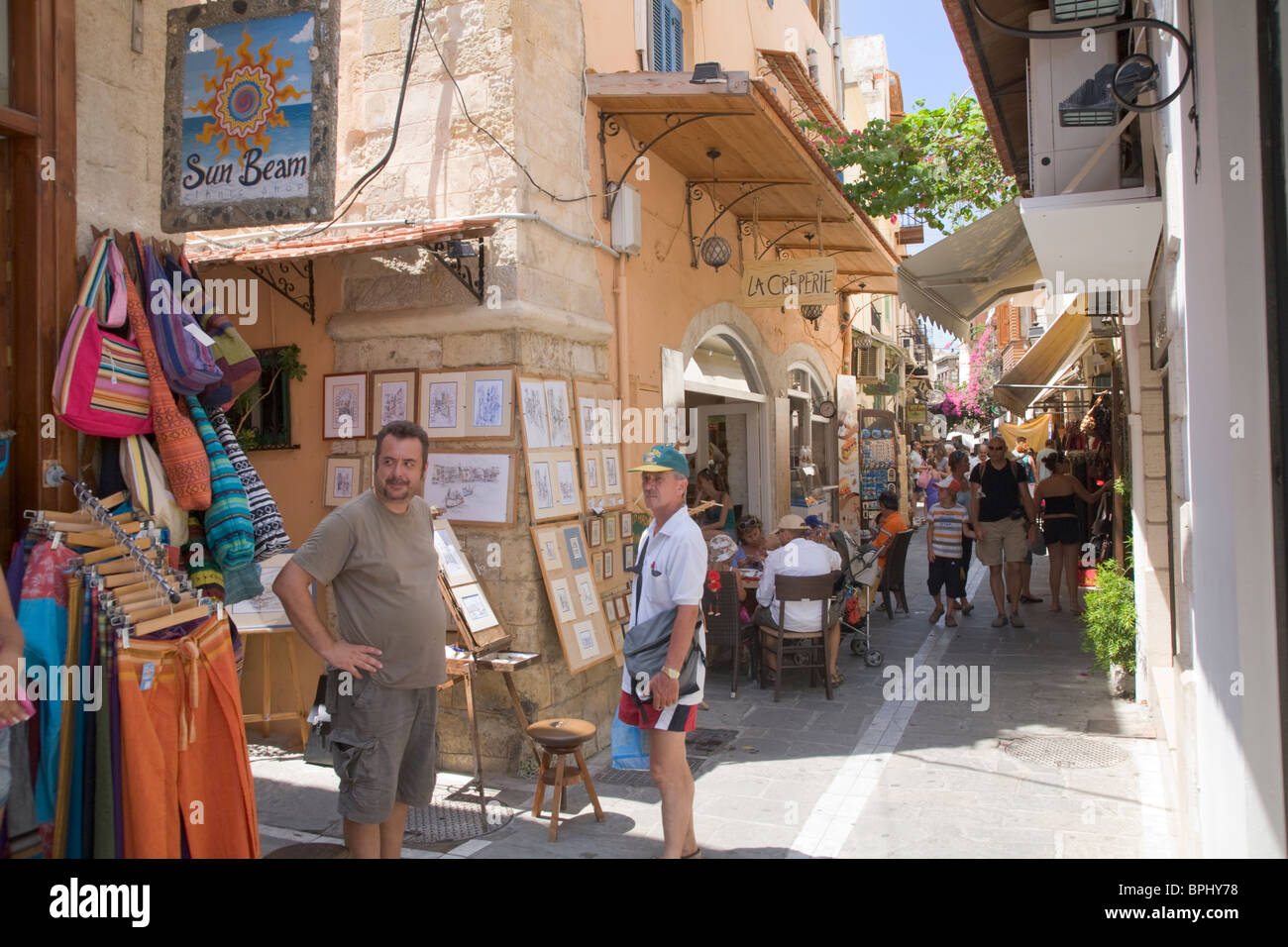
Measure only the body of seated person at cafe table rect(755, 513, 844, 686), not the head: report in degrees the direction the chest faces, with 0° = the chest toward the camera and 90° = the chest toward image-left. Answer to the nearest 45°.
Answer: approximately 180°

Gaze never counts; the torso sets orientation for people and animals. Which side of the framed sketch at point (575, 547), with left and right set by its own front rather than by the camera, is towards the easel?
right

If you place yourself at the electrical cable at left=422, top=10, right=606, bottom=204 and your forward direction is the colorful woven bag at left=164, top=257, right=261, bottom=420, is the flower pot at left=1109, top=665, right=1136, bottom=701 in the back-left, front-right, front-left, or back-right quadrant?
back-left

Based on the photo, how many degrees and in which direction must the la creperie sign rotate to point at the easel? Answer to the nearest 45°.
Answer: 0° — it already faces it

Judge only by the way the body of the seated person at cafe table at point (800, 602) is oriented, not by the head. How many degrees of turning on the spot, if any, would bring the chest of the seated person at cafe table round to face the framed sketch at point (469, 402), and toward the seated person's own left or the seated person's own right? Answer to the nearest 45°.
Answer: approximately 135° to the seated person's own left

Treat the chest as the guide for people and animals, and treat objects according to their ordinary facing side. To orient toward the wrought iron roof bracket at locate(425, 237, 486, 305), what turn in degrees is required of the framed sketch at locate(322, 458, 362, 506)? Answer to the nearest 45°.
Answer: approximately 45° to its left

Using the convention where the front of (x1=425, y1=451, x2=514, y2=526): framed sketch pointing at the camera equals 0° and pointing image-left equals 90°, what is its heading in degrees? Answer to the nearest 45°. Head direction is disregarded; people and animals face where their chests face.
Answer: approximately 0°

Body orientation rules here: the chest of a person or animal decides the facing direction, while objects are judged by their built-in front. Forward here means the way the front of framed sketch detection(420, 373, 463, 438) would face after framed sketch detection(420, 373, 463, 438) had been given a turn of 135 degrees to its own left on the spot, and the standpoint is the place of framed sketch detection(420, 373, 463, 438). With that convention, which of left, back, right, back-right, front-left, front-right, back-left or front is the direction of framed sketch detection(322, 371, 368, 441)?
left
